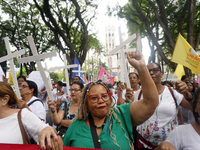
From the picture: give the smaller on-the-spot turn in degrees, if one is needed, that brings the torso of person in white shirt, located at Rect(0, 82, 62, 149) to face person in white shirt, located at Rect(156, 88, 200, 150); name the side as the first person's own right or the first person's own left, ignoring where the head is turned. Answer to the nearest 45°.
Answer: approximately 90° to the first person's own left

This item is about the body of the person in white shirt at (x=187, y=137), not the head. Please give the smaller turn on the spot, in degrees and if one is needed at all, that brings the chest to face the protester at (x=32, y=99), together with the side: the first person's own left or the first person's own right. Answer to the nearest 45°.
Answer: approximately 90° to the first person's own right

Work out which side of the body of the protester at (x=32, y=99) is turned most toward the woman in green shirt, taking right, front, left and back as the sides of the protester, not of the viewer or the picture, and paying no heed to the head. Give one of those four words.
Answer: left

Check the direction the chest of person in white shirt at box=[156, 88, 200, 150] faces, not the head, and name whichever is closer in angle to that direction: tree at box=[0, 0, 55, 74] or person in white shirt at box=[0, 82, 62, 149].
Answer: the person in white shirt

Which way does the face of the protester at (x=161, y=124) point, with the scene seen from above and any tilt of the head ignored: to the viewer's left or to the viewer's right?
to the viewer's left

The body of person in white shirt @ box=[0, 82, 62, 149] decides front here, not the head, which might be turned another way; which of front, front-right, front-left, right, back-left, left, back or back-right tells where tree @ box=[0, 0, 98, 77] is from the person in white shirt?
back-right

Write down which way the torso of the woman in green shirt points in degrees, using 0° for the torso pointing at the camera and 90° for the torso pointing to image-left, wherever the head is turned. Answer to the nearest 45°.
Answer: approximately 0°

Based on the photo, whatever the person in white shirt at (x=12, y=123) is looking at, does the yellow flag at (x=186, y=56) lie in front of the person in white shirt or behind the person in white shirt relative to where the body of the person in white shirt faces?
behind
